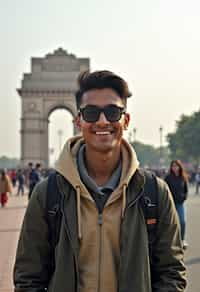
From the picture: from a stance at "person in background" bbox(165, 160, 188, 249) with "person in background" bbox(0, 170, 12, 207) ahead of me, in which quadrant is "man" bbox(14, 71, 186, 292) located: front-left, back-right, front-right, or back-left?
back-left

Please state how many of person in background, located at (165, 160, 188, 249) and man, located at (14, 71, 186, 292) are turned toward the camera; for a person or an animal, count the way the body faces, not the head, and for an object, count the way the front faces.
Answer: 2

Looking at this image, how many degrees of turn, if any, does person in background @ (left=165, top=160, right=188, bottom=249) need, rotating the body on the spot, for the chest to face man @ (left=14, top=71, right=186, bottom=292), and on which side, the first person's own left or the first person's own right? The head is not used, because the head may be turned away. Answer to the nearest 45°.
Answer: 0° — they already face them

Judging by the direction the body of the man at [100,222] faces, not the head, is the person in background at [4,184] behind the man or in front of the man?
behind

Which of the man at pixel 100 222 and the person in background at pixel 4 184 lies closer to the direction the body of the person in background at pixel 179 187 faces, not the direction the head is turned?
the man

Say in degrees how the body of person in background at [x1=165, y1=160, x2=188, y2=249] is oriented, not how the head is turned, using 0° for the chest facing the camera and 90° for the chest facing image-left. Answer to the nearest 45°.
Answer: approximately 0°

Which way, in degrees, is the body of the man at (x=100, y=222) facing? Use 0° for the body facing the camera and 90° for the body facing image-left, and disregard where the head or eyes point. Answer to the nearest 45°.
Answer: approximately 0°
